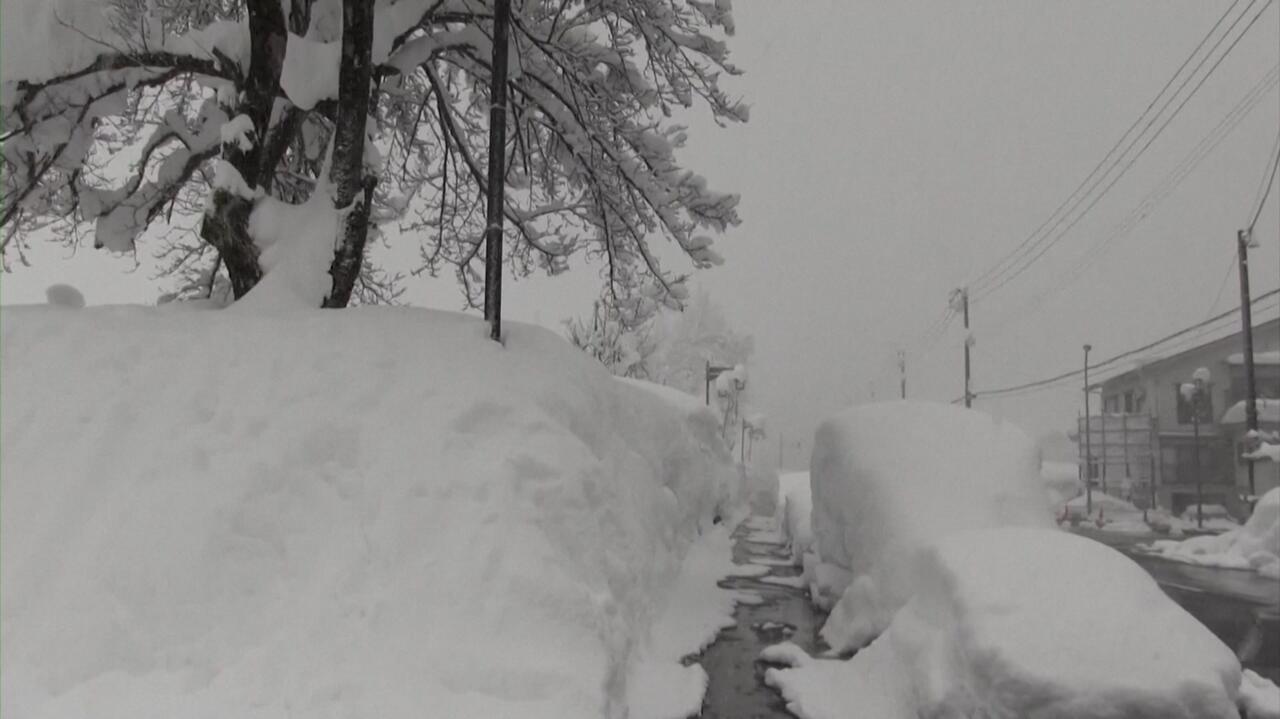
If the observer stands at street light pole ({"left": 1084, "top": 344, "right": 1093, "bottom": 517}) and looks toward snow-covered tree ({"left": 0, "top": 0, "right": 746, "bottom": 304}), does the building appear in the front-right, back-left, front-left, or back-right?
back-left

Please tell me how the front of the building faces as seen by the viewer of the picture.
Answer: facing the viewer and to the left of the viewer

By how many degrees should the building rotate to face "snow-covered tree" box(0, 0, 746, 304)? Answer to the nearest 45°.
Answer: approximately 45° to its left

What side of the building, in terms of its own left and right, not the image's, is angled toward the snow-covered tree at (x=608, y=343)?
front

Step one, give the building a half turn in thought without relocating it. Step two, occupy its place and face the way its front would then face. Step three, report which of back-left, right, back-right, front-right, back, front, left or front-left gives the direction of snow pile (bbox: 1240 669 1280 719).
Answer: back-right

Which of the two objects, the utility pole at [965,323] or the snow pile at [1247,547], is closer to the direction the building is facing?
the utility pole

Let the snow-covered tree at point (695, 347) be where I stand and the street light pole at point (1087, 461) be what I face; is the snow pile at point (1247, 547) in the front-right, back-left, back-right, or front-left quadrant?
front-right

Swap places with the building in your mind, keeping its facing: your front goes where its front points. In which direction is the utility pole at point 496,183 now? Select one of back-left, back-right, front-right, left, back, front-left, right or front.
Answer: front-left

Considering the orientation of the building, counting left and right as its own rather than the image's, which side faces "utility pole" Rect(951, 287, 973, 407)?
front

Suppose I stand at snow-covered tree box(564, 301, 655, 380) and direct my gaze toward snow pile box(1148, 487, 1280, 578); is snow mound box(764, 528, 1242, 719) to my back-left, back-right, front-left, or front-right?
front-right

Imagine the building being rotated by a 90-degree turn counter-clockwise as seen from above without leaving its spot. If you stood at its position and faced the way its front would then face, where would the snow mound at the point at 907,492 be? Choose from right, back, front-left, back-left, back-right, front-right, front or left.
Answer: front-right

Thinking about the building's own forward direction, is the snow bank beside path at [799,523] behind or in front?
in front

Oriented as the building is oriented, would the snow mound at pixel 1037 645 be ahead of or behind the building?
ahead
